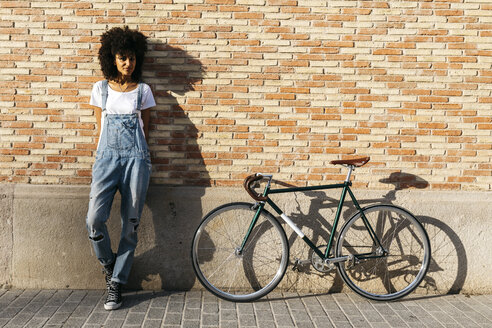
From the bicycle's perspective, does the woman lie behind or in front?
in front

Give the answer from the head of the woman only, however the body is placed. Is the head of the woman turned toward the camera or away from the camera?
toward the camera

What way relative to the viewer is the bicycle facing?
to the viewer's left

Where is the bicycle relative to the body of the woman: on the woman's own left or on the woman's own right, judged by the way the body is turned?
on the woman's own left

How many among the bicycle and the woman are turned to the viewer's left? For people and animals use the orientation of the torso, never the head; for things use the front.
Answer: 1

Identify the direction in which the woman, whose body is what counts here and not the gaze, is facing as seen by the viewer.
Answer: toward the camera
